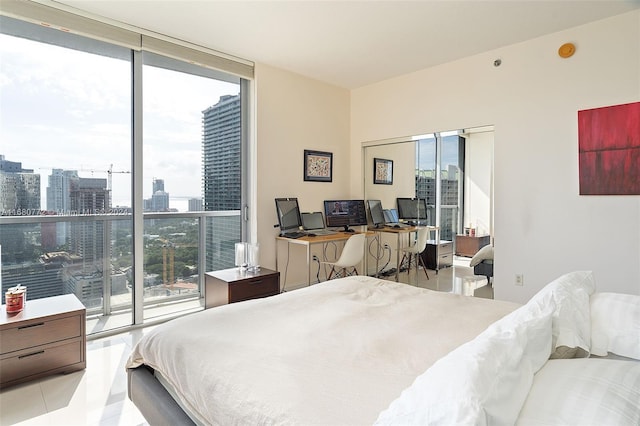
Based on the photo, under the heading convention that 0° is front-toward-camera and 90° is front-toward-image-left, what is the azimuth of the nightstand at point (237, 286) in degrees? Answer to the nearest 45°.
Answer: approximately 315°

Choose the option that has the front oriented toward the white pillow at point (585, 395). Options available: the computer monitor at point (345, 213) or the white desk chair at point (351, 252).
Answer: the computer monitor

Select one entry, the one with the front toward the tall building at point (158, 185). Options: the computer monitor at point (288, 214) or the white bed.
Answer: the white bed

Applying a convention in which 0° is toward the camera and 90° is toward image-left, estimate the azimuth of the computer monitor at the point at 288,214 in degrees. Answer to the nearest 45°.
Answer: approximately 315°

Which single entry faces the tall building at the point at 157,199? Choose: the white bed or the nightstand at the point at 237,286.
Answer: the white bed

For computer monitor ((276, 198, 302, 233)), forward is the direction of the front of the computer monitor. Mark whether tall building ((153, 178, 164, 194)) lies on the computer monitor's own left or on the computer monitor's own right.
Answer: on the computer monitor's own right

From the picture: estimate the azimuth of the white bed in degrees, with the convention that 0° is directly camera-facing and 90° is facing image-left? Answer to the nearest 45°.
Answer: approximately 135°

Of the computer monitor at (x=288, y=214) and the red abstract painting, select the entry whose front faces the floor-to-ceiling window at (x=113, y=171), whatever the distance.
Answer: the red abstract painting
